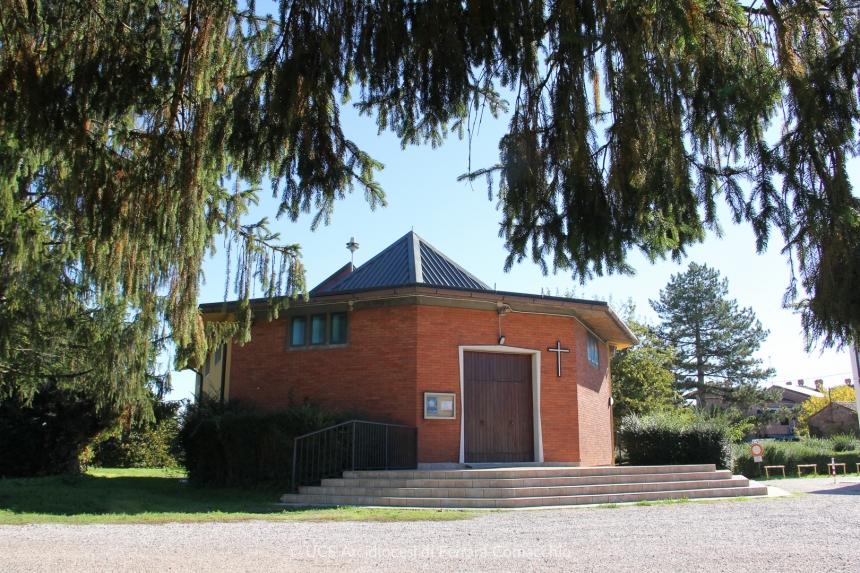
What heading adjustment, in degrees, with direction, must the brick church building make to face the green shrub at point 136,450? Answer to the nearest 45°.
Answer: approximately 135° to its right

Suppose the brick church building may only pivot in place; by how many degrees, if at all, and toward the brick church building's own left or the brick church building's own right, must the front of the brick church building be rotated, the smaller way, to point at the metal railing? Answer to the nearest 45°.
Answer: approximately 45° to the brick church building's own right

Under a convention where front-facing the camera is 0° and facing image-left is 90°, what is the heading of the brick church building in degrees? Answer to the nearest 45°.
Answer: approximately 0°

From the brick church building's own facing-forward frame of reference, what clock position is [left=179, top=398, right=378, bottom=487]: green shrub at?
The green shrub is roughly at 2 o'clock from the brick church building.

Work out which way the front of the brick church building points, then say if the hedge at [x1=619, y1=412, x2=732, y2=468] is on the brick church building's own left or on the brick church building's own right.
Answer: on the brick church building's own left

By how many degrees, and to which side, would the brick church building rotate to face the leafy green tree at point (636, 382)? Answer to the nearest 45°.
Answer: approximately 135° to its left

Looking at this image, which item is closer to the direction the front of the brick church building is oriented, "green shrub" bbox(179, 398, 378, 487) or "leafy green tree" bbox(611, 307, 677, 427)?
the green shrub

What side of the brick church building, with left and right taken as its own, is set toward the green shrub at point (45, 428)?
right

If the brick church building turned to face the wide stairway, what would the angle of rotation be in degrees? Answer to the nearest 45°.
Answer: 0° — it already faces it

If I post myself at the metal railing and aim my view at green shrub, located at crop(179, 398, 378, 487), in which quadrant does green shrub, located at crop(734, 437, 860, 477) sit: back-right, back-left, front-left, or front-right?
back-right

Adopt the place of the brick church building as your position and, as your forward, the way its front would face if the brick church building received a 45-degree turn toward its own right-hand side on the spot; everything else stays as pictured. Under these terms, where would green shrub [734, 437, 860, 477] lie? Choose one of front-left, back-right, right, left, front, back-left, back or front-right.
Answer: back
